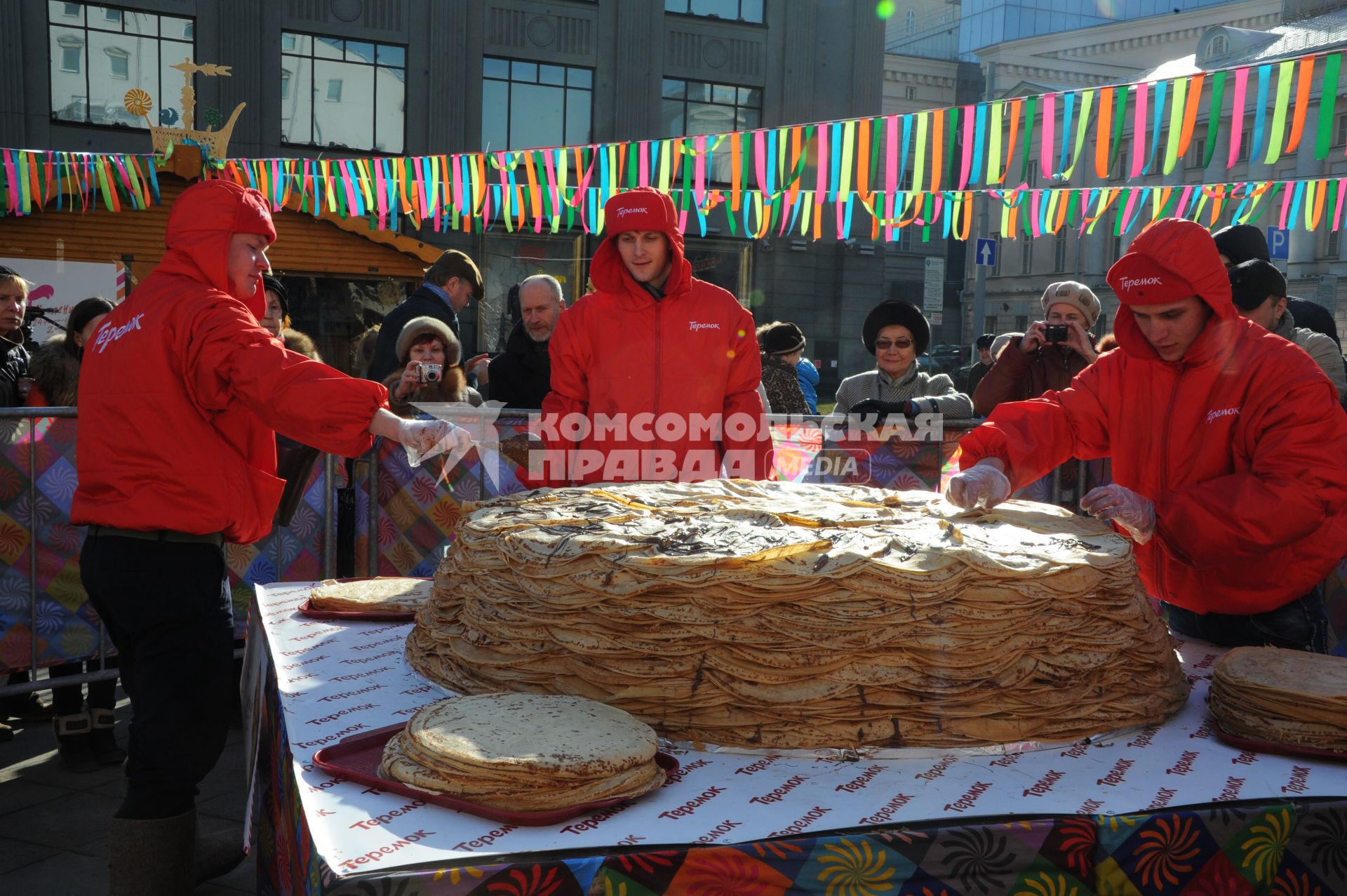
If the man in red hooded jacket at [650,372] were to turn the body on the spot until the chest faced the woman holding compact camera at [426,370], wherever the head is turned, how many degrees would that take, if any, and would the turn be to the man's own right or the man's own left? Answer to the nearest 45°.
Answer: approximately 135° to the man's own right

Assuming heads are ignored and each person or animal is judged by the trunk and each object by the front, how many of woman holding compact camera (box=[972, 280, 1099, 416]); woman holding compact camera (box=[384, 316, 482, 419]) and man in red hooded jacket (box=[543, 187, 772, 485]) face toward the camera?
3

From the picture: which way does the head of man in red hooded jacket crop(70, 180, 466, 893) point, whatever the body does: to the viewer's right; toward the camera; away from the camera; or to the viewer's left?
to the viewer's right

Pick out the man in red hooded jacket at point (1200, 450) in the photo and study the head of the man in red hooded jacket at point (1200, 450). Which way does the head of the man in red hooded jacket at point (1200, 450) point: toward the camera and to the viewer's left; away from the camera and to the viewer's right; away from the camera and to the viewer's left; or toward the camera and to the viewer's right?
toward the camera and to the viewer's left

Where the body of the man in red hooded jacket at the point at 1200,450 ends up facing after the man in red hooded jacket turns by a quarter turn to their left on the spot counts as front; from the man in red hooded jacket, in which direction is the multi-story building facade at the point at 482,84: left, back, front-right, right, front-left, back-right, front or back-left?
back

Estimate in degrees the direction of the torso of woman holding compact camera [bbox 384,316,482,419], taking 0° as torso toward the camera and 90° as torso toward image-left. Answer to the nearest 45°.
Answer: approximately 0°

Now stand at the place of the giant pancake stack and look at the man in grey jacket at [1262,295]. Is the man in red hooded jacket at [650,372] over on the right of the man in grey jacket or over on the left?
left

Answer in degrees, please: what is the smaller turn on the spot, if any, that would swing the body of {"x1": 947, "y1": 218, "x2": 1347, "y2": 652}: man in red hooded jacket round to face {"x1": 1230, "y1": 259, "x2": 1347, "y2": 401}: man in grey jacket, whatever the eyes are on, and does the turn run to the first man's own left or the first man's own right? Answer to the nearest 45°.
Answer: approximately 135° to the first man's own right

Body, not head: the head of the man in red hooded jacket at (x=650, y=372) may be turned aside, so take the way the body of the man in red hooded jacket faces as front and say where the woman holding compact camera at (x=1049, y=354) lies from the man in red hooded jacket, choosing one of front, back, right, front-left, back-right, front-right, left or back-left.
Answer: back-left

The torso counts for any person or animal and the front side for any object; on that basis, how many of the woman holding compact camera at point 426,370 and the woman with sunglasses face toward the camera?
2

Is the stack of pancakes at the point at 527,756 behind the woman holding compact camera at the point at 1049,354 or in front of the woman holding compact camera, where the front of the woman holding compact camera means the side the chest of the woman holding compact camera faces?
in front

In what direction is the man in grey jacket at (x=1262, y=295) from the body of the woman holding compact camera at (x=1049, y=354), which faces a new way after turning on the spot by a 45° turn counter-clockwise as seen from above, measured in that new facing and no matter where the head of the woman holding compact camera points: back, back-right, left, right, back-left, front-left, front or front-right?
front
